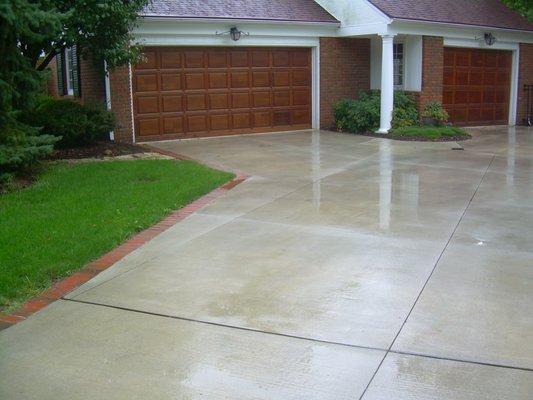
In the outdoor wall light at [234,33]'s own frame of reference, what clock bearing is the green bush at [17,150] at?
The green bush is roughly at 1 o'clock from the outdoor wall light.

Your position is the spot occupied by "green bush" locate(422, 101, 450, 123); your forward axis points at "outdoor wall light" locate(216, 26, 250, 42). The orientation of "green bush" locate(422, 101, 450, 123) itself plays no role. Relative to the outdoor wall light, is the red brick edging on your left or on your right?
left

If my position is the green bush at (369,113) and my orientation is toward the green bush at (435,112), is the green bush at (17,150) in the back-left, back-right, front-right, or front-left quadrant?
back-right

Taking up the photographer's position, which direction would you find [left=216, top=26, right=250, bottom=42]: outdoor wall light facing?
facing the viewer

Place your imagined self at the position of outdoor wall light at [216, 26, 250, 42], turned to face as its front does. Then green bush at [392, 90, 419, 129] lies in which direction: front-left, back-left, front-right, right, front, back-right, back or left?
left

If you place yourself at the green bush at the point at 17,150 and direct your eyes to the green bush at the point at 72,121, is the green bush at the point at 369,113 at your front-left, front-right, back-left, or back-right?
front-right

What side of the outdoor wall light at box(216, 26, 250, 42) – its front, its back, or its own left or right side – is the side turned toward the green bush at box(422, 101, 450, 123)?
left

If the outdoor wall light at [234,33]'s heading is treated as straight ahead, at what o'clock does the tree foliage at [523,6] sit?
The tree foliage is roughly at 8 o'clock from the outdoor wall light.

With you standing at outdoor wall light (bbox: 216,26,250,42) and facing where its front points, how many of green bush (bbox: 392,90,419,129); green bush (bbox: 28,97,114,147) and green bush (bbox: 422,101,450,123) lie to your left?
2

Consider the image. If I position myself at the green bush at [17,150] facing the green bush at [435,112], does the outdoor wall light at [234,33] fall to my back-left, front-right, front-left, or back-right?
front-left

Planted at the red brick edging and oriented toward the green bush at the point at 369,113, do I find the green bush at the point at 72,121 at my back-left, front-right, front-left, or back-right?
front-left

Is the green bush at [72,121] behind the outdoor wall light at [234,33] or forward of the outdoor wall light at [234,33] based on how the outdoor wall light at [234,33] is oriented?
forward

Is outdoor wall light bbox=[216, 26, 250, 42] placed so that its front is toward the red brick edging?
yes
